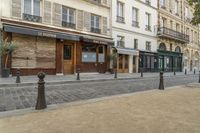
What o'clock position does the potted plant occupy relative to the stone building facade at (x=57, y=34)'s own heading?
The potted plant is roughly at 3 o'clock from the stone building facade.

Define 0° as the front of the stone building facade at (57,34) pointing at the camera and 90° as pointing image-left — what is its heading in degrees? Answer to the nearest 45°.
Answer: approximately 315°

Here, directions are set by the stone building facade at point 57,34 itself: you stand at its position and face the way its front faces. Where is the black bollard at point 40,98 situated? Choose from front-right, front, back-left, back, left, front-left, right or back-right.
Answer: front-right

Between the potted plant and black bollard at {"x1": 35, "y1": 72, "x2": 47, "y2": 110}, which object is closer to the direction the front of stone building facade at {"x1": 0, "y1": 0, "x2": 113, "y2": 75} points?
the black bollard
